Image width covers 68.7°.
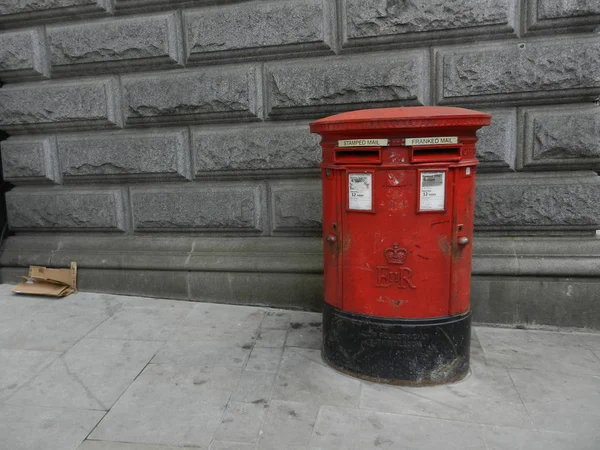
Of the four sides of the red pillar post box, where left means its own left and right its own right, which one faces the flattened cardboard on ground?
right

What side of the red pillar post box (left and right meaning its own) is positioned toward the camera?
front
